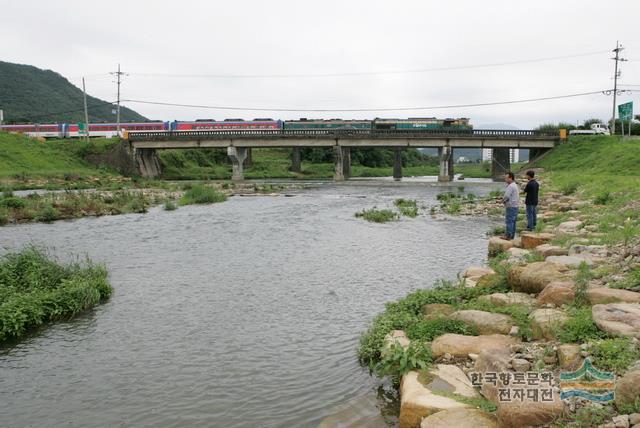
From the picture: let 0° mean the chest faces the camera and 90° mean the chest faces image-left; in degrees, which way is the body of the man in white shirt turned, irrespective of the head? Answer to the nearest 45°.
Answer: approximately 90°

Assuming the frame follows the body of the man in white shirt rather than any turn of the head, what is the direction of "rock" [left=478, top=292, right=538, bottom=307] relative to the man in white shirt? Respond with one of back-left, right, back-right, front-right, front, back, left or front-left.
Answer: left

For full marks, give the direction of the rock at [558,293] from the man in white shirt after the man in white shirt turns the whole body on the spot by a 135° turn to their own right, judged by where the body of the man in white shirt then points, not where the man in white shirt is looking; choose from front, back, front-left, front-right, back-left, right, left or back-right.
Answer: back-right

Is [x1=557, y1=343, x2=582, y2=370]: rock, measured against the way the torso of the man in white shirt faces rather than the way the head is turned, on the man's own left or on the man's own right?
on the man's own left

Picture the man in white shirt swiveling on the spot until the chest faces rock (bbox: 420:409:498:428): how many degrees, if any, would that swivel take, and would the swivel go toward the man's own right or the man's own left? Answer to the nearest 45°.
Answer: approximately 90° to the man's own left

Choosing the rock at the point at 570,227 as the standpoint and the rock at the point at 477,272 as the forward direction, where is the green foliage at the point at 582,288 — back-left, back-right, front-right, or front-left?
front-left

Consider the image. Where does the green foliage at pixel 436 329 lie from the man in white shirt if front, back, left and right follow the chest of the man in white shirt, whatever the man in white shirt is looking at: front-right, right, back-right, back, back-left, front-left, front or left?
left

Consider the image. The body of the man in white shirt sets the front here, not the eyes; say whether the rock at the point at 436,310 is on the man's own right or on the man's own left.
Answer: on the man's own left

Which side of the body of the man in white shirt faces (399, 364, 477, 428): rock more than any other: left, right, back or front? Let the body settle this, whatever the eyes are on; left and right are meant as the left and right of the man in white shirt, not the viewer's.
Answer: left

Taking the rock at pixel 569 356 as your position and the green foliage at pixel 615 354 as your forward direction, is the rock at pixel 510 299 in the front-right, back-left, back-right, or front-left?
back-left

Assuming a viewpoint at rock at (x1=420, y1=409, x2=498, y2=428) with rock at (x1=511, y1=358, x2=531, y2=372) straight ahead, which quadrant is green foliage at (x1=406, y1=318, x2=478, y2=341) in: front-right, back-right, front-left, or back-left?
front-left
